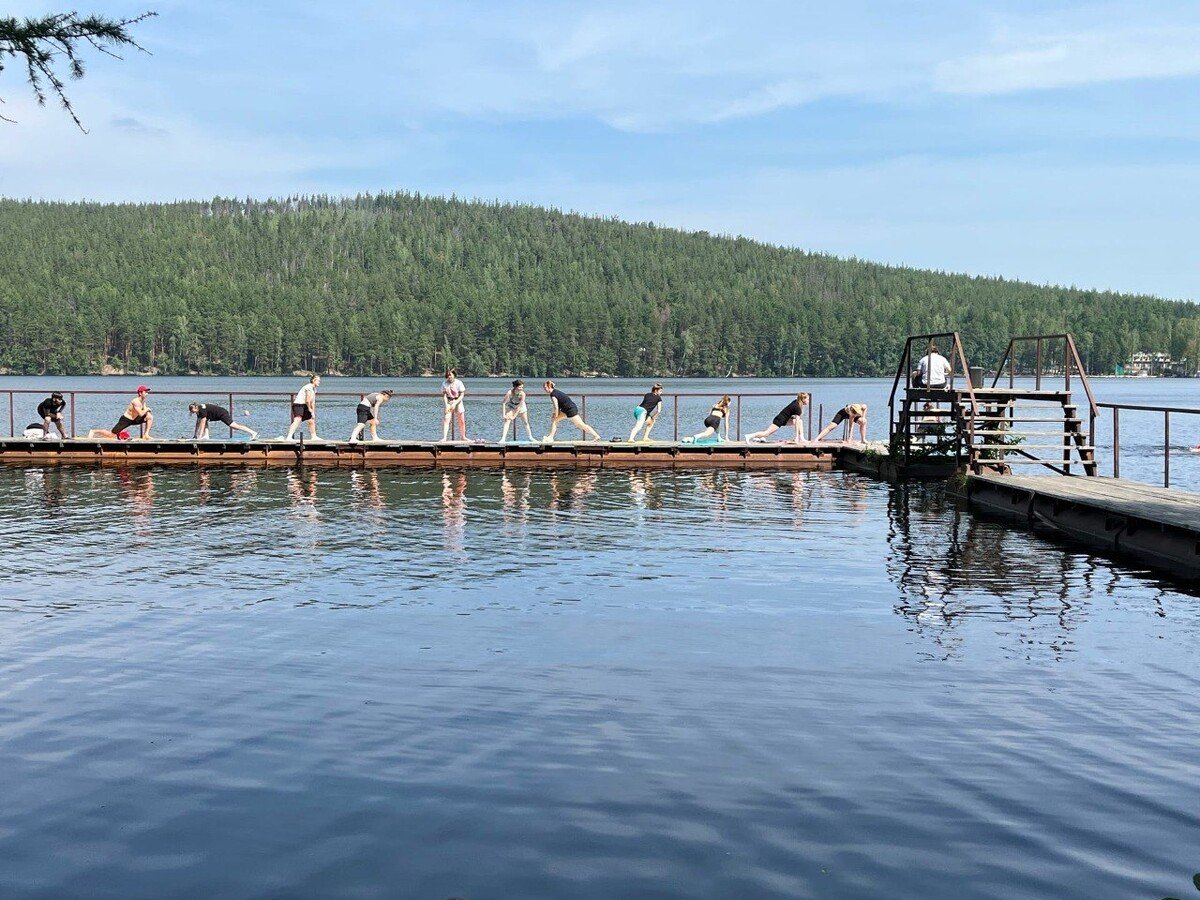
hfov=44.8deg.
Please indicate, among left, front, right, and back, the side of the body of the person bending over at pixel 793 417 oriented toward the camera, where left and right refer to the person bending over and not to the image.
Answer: right

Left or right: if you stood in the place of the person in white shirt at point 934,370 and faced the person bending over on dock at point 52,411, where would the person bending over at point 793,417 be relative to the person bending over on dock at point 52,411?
right

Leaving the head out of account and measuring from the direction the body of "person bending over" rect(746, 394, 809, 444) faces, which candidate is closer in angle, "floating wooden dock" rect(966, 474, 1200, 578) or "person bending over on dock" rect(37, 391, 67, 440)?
the floating wooden dock

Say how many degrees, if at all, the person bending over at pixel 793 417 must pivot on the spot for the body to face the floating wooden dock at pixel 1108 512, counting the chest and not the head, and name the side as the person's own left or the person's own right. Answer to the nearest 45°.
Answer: approximately 90° to the person's own right

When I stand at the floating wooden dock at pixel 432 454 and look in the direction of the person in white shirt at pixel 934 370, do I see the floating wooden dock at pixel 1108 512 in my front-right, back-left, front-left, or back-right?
front-right

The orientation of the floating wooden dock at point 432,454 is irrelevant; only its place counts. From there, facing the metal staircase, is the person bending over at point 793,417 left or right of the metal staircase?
left
